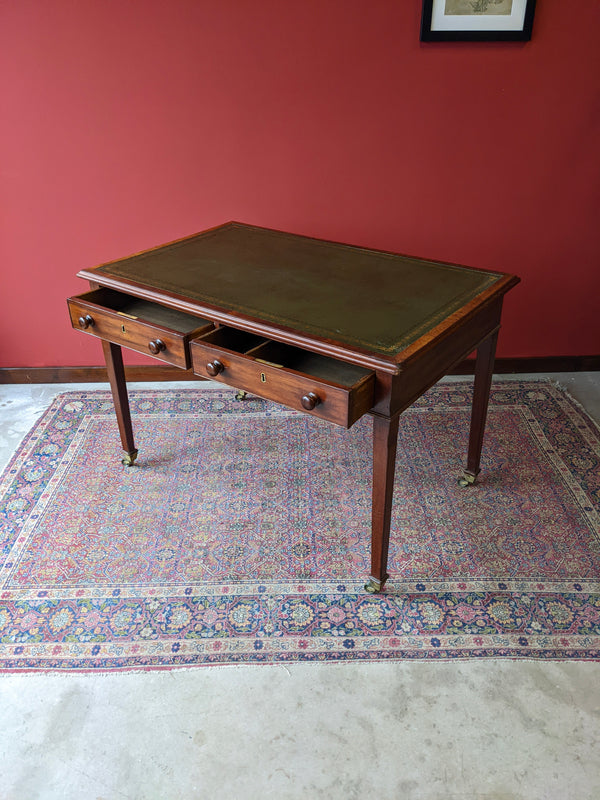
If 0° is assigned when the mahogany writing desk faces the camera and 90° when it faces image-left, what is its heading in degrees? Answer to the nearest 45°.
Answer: approximately 45°

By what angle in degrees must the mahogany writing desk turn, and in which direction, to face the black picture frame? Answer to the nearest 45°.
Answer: approximately 180°

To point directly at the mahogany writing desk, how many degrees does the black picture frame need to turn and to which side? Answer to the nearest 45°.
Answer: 0° — it already faces it

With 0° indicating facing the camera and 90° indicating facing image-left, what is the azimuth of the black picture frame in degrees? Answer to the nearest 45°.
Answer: approximately 0°
